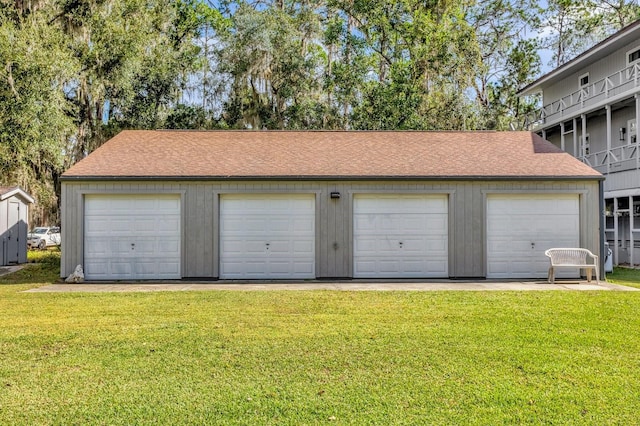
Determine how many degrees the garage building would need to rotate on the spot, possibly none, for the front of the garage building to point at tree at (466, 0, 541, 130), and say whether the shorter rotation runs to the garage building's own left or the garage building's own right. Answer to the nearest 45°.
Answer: approximately 135° to the garage building's own left

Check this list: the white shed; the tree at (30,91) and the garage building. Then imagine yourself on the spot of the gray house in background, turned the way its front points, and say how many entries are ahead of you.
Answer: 3

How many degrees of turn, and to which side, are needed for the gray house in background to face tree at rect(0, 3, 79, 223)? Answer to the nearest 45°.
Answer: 0° — it already faces it

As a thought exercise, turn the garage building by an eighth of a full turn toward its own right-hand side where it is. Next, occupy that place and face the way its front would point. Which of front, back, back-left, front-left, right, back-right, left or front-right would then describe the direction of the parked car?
right

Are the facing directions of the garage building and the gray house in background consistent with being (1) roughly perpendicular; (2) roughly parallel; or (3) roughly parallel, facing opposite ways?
roughly perpendicular

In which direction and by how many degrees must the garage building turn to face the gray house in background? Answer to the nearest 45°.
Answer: approximately 135° to its left

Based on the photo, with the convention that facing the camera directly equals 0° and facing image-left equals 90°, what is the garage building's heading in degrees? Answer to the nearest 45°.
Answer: approximately 0°

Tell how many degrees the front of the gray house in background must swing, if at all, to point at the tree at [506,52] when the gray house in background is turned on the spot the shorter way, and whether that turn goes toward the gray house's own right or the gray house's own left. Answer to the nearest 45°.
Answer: approximately 90° to the gray house's own right
